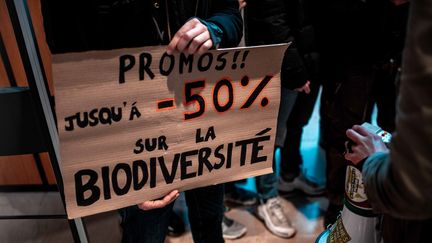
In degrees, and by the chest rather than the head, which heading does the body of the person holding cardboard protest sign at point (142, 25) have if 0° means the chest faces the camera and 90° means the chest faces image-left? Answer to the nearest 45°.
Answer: approximately 0°
